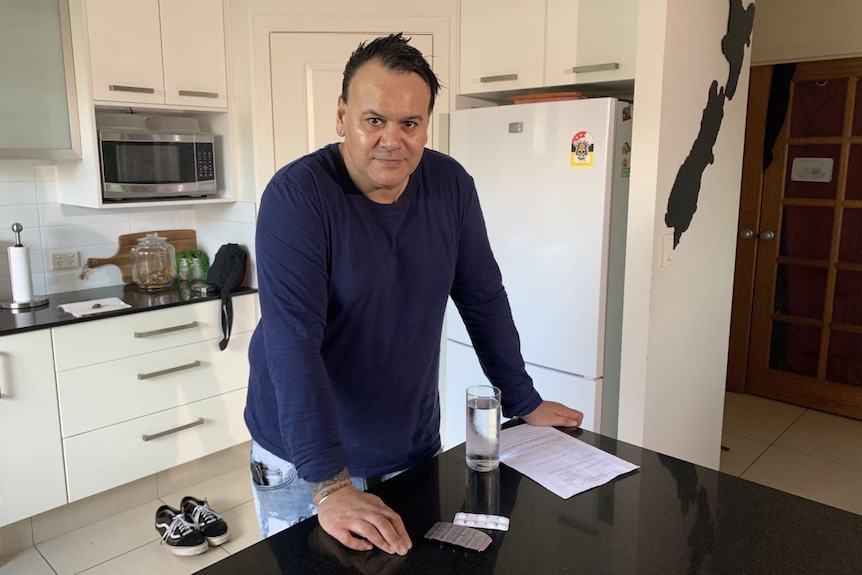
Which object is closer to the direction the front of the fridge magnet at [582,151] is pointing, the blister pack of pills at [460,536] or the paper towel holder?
the blister pack of pills

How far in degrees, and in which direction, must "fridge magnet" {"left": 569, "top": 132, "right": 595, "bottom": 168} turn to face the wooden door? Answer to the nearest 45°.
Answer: approximately 135° to its left

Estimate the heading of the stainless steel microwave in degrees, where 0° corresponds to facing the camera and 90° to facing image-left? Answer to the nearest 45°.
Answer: approximately 315°

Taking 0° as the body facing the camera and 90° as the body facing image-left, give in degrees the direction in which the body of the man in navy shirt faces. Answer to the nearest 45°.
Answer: approximately 315°
